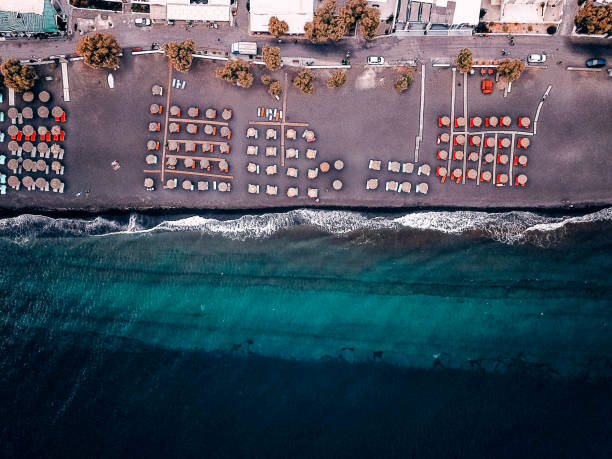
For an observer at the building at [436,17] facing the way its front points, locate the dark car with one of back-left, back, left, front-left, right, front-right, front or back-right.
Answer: left

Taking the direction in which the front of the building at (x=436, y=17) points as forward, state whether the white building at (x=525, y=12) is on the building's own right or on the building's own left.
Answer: on the building's own left

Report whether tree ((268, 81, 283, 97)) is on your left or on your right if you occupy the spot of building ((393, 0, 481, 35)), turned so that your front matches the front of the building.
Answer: on your right

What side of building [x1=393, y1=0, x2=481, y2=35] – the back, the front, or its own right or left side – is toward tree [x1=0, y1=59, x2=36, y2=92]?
right

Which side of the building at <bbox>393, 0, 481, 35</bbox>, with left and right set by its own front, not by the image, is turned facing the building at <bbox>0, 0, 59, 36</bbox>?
right

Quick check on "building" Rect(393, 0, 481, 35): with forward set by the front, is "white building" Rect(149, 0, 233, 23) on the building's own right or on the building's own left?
on the building's own right

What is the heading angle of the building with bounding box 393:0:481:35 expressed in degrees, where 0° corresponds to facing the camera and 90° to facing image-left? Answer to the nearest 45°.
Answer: approximately 0°
